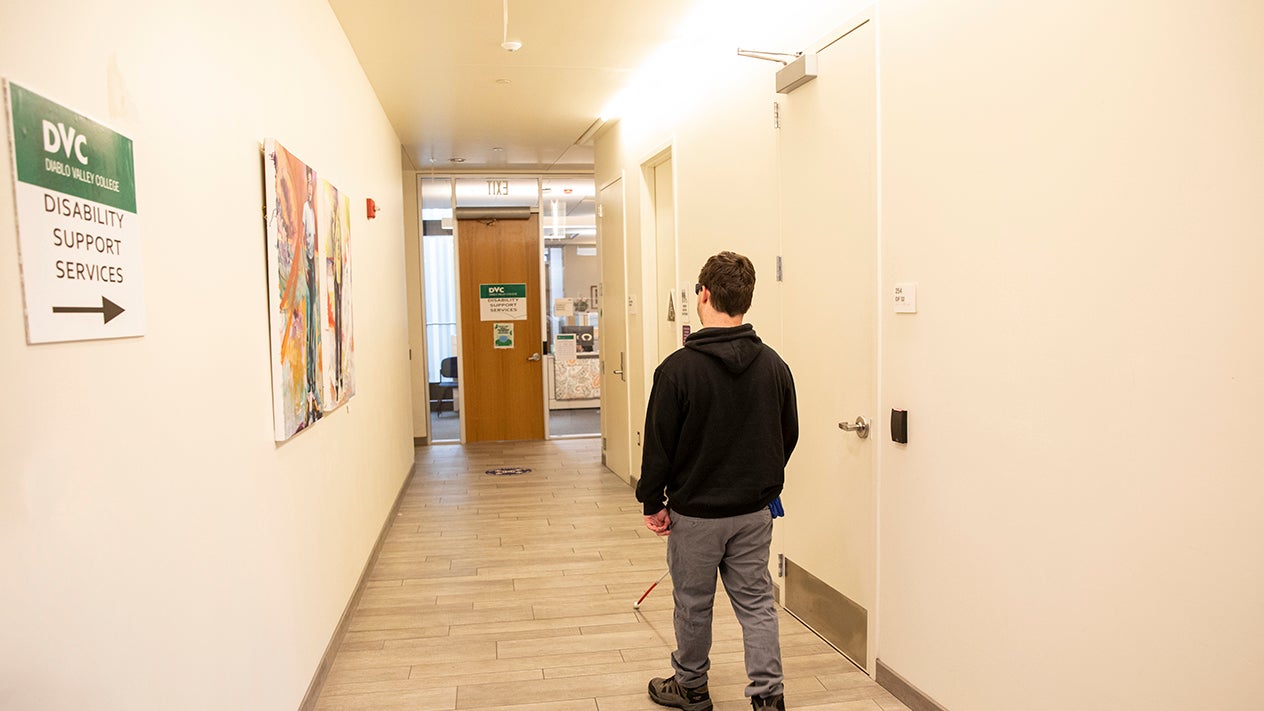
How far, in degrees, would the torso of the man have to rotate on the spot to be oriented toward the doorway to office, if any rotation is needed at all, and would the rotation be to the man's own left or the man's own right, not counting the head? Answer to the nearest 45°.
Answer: approximately 45° to the man's own right

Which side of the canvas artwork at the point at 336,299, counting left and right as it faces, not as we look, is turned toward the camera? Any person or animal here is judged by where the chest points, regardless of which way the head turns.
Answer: right

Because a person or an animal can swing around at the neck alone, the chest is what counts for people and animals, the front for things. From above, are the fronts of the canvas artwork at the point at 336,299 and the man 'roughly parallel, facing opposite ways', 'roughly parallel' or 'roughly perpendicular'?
roughly perpendicular

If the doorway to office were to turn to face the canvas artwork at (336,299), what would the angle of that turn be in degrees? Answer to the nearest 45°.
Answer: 0° — it already faces it

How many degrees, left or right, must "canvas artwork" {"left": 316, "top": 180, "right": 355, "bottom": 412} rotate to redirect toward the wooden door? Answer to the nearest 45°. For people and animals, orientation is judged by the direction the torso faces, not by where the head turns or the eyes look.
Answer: approximately 90° to its left

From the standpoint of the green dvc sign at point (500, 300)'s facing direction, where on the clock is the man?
The man is roughly at 12 o'clock from the green dvc sign.

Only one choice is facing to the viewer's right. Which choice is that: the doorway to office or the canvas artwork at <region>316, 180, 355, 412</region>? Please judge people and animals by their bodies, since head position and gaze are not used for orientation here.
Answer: the canvas artwork

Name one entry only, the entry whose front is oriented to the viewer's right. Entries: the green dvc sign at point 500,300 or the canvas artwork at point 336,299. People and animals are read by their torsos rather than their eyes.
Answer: the canvas artwork

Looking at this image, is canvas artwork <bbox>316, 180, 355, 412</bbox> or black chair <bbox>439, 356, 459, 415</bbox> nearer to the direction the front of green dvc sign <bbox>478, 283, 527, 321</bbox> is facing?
the canvas artwork

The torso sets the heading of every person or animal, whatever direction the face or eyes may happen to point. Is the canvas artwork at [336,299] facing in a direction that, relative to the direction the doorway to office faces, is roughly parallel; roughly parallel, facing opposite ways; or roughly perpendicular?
roughly perpendicular

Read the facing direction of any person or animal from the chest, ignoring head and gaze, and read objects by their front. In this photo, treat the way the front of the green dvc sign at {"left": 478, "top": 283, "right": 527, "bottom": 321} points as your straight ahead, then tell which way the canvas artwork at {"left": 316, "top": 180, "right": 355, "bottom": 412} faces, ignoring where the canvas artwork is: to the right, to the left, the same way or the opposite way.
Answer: to the left

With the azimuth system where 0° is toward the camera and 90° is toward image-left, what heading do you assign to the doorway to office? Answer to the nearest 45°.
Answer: approximately 0°

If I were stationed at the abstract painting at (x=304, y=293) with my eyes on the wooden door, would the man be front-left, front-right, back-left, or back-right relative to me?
back-right

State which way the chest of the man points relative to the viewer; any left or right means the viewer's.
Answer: facing away from the viewer and to the left of the viewer
